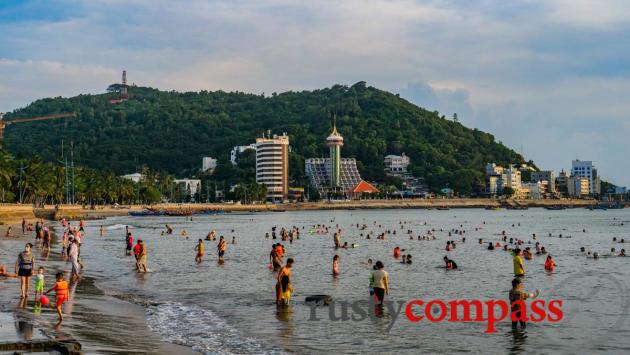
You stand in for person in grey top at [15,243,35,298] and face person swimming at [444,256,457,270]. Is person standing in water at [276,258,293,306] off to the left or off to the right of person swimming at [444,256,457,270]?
right

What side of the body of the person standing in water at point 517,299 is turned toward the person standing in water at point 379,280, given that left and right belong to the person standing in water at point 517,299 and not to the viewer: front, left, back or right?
back

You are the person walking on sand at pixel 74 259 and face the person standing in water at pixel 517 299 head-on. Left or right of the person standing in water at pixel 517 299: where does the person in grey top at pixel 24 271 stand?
right

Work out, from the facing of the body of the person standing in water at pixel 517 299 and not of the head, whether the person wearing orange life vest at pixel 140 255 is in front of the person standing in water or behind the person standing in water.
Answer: behind

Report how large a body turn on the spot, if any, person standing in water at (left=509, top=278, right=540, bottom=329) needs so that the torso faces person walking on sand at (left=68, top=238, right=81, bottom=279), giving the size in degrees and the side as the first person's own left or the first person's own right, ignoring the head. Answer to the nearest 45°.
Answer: approximately 180°
